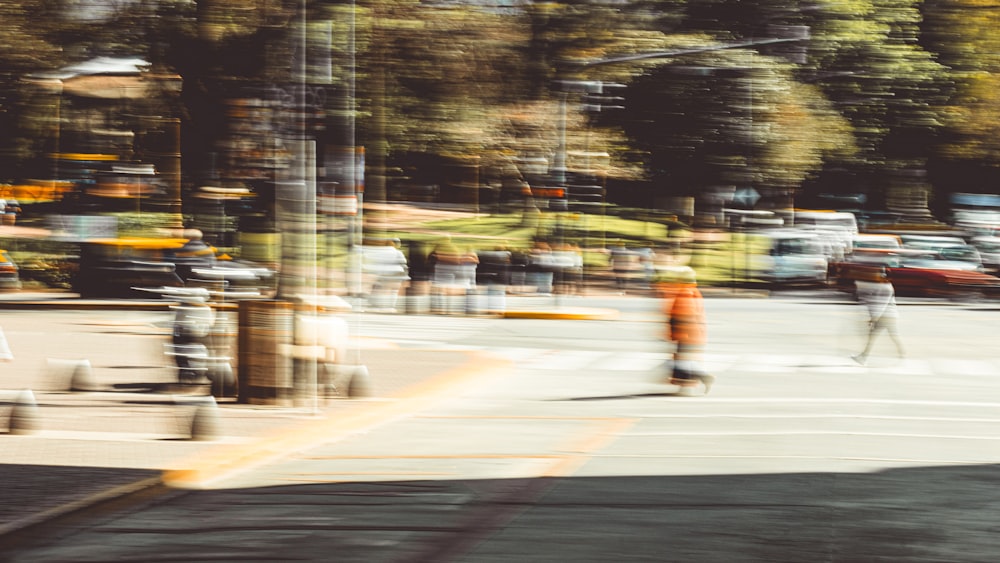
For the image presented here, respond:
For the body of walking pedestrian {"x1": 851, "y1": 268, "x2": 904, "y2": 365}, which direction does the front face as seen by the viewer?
to the viewer's left

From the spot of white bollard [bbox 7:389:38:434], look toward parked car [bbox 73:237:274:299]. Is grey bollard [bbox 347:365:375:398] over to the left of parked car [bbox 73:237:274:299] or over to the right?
right

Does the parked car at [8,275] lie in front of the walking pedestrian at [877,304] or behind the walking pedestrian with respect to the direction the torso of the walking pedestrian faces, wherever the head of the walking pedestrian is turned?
in front

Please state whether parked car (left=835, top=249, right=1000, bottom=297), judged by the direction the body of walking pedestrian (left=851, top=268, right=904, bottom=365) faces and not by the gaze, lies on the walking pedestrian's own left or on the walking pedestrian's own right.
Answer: on the walking pedestrian's own right

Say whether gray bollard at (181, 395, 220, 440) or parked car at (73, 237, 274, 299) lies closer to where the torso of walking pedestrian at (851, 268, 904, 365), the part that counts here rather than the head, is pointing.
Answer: the parked car

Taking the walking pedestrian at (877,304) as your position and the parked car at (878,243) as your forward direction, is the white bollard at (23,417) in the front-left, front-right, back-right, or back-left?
back-left

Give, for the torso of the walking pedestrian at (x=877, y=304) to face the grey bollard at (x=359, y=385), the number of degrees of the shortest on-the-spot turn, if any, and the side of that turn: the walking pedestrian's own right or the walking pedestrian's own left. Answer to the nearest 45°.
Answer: approximately 45° to the walking pedestrian's own left

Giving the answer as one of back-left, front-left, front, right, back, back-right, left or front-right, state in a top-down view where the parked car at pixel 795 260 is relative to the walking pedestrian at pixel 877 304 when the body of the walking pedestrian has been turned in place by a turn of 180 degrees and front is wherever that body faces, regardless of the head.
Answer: left
